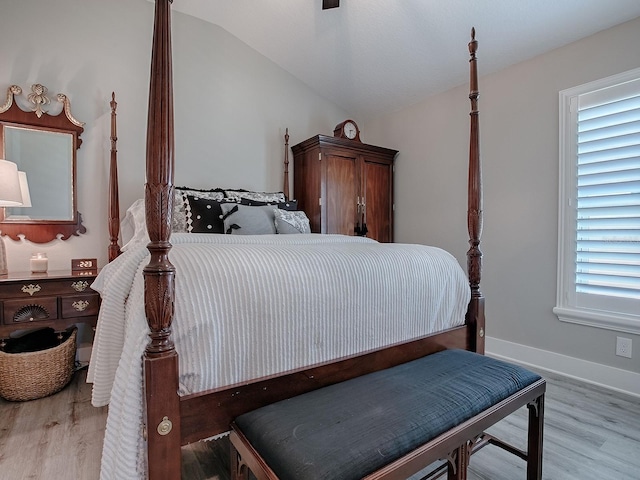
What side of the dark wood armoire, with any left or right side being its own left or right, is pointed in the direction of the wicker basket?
right

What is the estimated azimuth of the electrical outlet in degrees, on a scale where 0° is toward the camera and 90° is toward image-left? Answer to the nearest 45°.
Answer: approximately 45°

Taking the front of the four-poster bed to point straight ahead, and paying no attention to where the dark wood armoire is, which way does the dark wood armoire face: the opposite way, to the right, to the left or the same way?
the same way

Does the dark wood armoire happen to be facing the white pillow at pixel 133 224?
no

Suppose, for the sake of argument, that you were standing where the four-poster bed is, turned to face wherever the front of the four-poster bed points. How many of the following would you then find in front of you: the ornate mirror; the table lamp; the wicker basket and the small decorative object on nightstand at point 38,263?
0

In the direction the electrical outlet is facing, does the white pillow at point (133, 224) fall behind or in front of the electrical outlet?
in front

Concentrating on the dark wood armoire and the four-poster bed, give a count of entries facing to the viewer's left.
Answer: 0

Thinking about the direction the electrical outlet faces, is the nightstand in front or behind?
in front

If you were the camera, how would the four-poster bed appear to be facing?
facing the viewer and to the right of the viewer

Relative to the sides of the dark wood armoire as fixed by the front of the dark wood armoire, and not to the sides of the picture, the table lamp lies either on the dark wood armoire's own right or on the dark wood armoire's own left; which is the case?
on the dark wood armoire's own right

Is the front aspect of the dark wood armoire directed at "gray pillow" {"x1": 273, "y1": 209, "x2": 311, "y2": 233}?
no

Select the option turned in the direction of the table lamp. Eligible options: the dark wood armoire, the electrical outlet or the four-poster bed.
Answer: the electrical outlet

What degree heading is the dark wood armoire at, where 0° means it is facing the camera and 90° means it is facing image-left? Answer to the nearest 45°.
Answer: approximately 315°

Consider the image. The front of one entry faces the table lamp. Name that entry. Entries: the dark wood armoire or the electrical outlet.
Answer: the electrical outlet

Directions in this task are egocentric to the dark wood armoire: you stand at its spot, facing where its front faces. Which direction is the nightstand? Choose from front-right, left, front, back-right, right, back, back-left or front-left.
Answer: right

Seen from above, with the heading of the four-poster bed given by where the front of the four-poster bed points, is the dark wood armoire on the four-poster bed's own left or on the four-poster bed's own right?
on the four-poster bed's own left

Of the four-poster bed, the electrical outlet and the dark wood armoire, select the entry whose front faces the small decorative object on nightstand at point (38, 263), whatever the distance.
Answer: the electrical outlet
